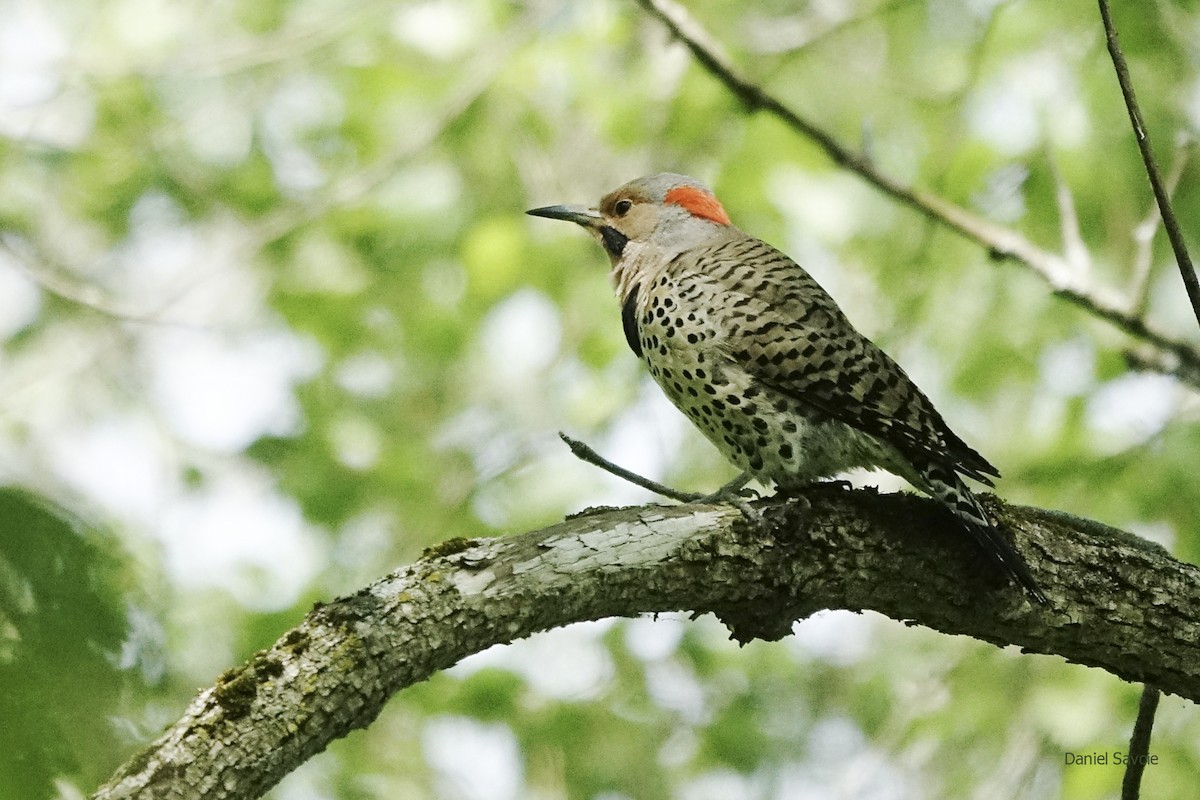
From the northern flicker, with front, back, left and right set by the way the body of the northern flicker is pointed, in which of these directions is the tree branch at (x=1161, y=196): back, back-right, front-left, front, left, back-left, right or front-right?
back-left

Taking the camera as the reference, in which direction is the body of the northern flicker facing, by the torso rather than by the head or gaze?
to the viewer's left
